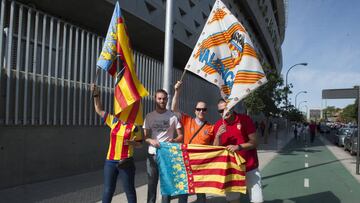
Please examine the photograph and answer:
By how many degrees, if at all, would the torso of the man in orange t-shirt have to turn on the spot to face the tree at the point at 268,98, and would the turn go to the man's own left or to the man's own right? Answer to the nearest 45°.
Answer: approximately 180°

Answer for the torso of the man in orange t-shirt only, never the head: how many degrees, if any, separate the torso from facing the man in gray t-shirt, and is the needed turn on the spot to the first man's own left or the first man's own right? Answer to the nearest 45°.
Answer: approximately 90° to the first man's own right

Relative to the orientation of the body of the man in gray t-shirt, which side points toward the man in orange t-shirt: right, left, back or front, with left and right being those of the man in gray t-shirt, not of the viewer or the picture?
left

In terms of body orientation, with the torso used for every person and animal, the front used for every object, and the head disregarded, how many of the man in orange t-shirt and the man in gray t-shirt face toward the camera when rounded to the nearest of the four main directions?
2

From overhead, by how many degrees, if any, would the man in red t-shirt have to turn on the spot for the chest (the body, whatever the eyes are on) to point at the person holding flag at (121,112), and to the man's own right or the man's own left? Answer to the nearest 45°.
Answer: approximately 45° to the man's own right

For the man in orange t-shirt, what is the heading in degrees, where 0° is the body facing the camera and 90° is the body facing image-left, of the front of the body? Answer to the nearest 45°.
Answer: approximately 0°

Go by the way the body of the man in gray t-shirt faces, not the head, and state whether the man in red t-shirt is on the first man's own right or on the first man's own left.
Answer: on the first man's own left

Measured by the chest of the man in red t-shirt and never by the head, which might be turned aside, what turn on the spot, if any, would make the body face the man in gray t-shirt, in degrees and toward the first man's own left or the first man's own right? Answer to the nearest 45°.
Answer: approximately 45° to the first man's own right
